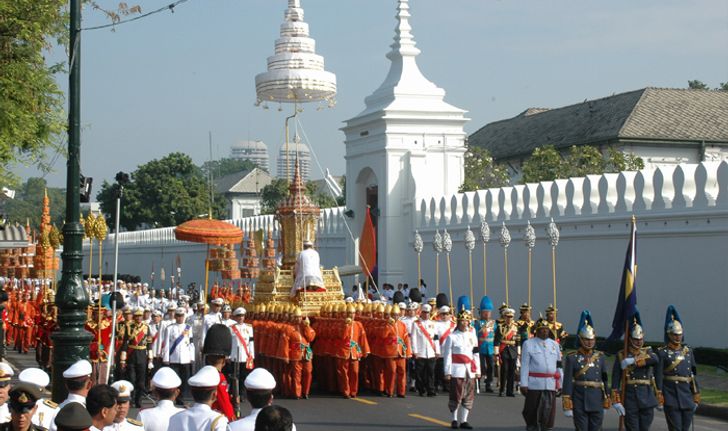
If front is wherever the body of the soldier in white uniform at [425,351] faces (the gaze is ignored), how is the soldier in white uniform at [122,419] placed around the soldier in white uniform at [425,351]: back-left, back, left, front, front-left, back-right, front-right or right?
front

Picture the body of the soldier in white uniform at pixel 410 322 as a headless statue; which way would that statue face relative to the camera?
toward the camera

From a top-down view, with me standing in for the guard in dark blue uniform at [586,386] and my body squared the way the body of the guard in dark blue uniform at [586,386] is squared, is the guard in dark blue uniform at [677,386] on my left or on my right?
on my left

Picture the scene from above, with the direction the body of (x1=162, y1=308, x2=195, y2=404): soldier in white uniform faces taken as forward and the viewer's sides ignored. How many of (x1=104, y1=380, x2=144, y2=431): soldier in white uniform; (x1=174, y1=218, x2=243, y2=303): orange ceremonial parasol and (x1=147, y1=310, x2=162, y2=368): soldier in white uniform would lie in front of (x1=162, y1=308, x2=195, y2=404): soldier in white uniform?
1

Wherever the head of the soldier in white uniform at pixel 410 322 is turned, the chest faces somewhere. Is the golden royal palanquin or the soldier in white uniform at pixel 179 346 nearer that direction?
the soldier in white uniform

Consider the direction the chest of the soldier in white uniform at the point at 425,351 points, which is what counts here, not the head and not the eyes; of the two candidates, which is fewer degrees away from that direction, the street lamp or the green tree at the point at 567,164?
the street lamp

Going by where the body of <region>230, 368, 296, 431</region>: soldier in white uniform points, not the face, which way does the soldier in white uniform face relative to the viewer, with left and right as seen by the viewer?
facing away from the viewer

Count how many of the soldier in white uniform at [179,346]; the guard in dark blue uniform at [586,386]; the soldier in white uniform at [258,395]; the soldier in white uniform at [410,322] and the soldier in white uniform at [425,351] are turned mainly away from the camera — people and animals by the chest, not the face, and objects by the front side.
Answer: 1

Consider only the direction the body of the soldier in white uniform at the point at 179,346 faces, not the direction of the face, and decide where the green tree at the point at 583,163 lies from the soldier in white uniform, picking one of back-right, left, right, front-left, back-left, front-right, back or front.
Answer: back-left

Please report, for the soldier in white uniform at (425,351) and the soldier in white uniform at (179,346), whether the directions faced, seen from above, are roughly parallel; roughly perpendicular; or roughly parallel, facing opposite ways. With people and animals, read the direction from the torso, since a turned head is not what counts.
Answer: roughly parallel

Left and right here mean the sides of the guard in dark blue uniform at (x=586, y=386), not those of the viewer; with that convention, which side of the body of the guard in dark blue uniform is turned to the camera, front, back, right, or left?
front

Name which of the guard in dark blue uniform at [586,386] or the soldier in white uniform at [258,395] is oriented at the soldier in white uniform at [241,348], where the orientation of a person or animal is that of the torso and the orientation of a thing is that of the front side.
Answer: the soldier in white uniform at [258,395]

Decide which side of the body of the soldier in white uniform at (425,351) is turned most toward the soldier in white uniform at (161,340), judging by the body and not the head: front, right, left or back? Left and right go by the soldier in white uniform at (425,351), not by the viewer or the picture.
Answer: right

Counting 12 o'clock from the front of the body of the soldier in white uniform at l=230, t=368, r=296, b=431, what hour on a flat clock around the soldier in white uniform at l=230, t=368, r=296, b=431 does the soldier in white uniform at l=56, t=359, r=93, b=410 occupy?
the soldier in white uniform at l=56, t=359, r=93, b=410 is roughly at 10 o'clock from the soldier in white uniform at l=230, t=368, r=296, b=431.

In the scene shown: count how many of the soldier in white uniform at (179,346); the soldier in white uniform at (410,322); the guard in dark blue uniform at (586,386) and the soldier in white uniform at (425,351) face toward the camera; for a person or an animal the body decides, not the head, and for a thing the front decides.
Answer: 4

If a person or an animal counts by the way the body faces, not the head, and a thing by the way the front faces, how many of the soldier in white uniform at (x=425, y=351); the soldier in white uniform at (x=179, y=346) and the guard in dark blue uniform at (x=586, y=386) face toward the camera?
3
